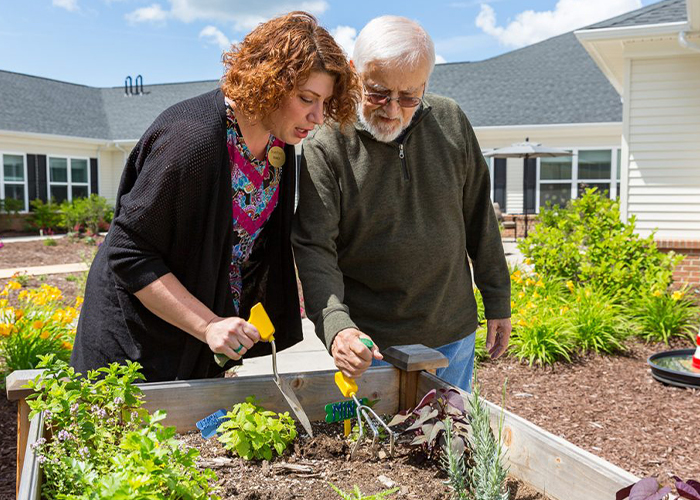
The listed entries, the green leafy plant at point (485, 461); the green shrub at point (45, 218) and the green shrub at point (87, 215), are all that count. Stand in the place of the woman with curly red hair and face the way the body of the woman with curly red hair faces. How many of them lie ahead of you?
1

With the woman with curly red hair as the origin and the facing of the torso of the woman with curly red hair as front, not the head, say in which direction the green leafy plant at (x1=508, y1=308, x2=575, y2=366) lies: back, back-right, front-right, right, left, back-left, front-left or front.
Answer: left

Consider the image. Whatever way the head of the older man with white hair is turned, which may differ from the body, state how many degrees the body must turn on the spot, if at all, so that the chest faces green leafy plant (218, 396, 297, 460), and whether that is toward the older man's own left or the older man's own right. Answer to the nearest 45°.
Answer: approximately 45° to the older man's own right

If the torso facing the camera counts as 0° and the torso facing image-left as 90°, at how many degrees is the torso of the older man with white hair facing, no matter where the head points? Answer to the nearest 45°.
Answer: approximately 0°

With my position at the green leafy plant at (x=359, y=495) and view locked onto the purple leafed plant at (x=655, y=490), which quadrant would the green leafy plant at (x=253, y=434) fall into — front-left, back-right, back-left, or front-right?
back-left

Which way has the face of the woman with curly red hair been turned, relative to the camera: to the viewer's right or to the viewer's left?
to the viewer's right

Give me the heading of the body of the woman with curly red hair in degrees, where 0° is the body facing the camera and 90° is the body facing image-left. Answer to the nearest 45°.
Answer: approximately 315°
